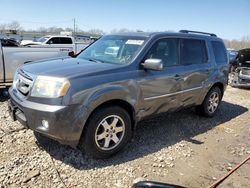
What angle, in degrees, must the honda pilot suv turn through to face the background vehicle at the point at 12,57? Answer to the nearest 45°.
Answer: approximately 90° to its right

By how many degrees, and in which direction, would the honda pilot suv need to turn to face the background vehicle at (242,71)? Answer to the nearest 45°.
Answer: approximately 180°

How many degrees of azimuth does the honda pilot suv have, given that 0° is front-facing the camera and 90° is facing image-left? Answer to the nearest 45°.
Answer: approximately 45°

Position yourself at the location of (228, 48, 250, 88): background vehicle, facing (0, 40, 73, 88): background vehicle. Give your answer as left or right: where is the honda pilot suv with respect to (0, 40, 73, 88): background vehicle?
left
